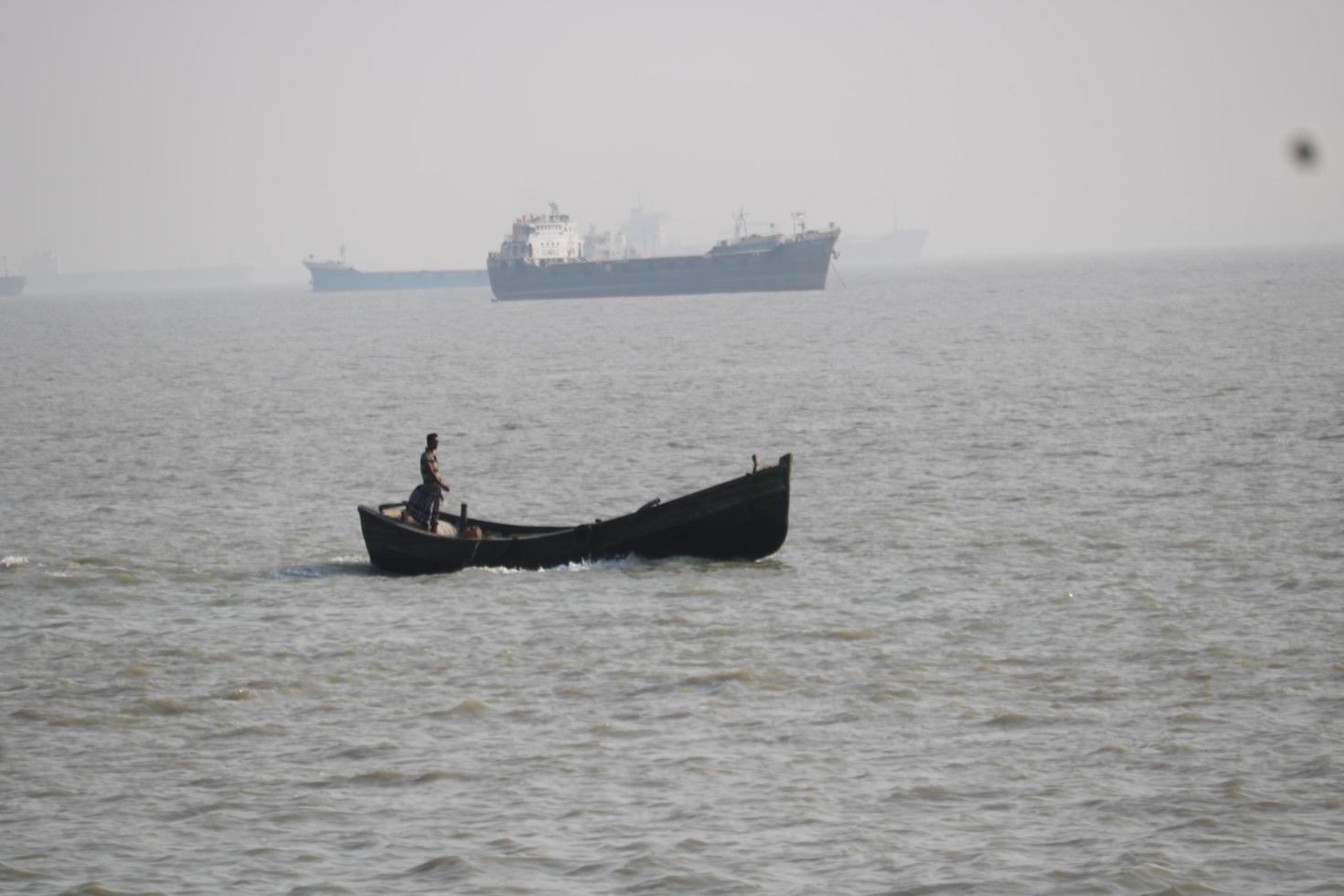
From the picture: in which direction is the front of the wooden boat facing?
to the viewer's right

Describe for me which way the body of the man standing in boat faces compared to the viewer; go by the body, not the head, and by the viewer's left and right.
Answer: facing to the right of the viewer
